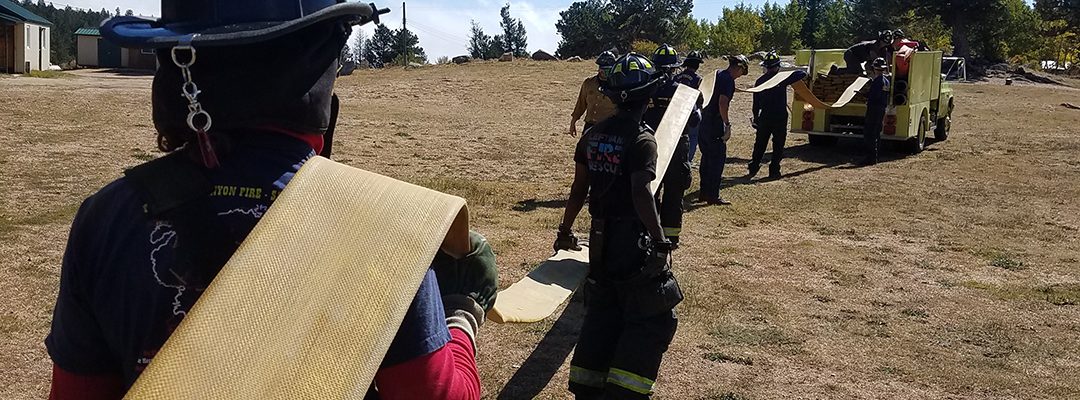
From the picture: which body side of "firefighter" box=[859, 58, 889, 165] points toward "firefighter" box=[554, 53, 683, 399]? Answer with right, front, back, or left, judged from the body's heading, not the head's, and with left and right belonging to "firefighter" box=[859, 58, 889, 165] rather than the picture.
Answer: left

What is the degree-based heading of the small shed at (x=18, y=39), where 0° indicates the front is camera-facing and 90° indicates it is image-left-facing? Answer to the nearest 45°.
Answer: approximately 315°

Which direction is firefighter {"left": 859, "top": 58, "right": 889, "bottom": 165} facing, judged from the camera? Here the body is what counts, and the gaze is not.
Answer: to the viewer's left

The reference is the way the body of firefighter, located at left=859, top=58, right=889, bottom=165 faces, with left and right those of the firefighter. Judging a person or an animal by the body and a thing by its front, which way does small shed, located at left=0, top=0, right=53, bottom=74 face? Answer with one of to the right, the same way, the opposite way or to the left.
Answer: the opposite way

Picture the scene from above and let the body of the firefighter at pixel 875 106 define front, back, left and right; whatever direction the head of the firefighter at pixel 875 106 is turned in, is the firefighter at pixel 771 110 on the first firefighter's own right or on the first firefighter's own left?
on the first firefighter's own left

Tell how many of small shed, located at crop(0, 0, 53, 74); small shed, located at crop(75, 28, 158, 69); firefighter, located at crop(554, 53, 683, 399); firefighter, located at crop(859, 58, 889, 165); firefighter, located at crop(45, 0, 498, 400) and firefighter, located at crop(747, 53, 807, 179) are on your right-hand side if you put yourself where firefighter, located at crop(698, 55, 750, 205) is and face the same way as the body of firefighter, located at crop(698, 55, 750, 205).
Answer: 2

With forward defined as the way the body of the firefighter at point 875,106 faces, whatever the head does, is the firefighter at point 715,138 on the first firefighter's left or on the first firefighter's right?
on the first firefighter's left
